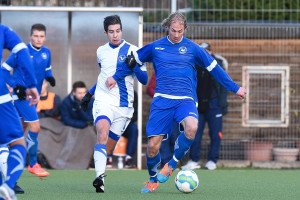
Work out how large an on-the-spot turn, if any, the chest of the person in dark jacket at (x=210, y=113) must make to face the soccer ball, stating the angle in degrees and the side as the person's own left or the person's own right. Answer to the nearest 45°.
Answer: approximately 45° to the person's own left

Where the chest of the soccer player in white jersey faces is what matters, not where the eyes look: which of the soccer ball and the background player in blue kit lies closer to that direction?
the soccer ball

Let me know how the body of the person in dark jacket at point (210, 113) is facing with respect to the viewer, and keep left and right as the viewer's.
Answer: facing the viewer and to the left of the viewer

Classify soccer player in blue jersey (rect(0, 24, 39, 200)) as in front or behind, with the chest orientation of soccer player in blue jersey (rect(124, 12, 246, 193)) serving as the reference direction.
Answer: in front

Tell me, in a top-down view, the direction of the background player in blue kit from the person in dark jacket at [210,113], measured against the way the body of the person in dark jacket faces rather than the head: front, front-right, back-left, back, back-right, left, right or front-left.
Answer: front

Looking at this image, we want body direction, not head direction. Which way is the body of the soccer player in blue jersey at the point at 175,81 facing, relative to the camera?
toward the camera

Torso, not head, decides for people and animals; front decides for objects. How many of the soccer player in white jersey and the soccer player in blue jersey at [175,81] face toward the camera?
2

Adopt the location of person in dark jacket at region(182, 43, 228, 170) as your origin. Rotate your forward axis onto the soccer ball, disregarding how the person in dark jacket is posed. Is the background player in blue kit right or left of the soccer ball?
right

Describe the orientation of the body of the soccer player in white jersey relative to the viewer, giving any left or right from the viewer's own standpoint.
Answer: facing the viewer

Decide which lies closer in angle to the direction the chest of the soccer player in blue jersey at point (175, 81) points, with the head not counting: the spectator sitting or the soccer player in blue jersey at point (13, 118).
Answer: the soccer player in blue jersey

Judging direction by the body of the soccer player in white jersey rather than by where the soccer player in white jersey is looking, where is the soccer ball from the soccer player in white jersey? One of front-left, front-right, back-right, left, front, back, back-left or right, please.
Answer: front-left
